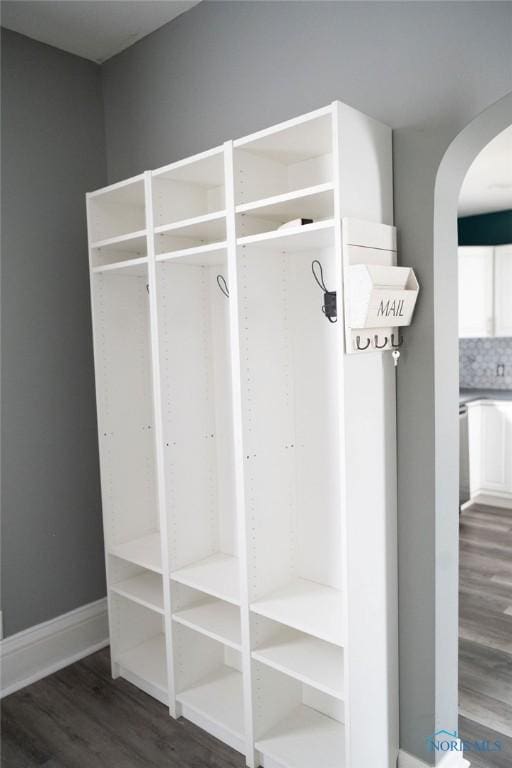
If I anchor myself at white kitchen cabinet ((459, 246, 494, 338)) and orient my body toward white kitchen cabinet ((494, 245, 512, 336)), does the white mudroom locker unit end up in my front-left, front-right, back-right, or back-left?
back-right

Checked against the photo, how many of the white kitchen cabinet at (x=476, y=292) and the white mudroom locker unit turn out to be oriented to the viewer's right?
0

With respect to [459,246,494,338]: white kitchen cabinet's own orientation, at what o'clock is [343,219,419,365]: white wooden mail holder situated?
The white wooden mail holder is roughly at 12 o'clock from the white kitchen cabinet.

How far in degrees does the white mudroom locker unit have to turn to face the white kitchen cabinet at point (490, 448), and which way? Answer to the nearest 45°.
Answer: approximately 180°

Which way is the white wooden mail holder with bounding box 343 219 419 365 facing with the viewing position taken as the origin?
facing the viewer and to the right of the viewer

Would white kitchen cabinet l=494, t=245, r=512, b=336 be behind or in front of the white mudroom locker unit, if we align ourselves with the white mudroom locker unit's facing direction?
behind

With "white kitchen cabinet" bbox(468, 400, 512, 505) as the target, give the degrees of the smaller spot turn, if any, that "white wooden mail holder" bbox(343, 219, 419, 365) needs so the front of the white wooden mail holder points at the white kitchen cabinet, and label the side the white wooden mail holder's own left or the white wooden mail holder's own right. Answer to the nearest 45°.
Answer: approximately 135° to the white wooden mail holder's own left

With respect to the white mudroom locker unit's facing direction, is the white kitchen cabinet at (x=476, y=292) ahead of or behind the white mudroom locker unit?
behind

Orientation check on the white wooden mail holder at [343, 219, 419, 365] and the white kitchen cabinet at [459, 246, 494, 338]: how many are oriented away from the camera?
0
